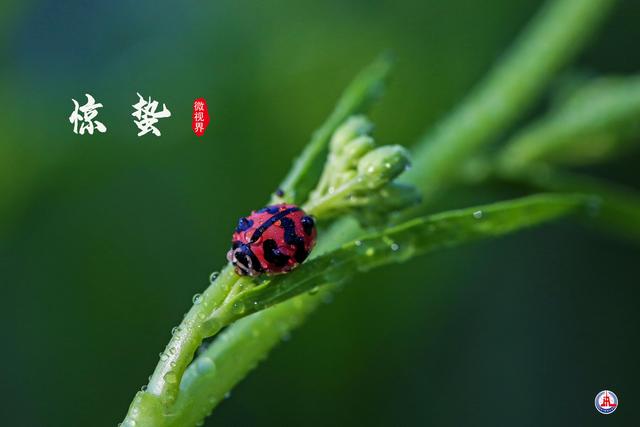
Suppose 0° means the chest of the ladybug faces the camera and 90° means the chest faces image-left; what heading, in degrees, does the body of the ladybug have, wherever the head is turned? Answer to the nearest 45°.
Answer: approximately 45°

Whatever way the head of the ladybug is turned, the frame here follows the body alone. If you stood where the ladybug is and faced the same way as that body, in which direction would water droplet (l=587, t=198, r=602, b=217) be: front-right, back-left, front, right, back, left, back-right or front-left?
back
